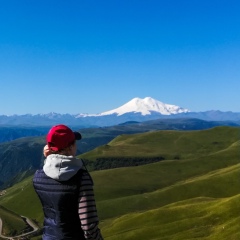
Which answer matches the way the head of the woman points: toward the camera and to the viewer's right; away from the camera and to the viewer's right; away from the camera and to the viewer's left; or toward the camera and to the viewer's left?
away from the camera and to the viewer's right

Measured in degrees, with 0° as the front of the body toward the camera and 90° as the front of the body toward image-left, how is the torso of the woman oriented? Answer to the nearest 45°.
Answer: approximately 225°
